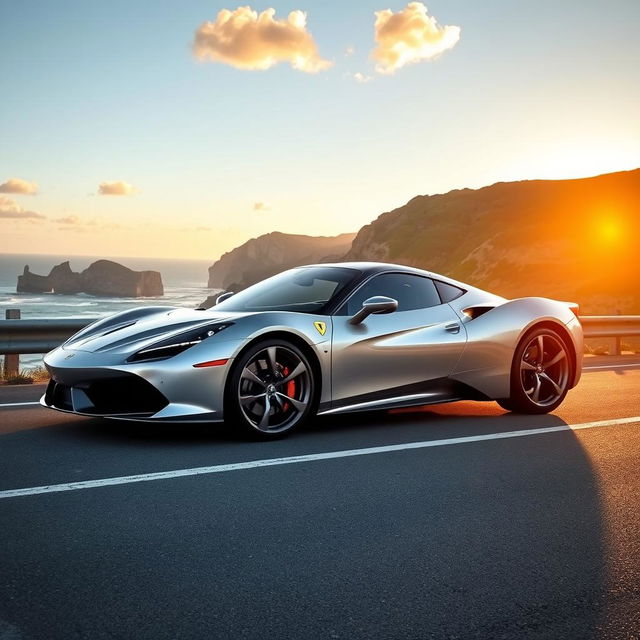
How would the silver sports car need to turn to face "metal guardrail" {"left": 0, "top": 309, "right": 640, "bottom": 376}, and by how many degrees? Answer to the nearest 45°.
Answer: approximately 90° to its right

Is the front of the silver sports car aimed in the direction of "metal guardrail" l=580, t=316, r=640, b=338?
no

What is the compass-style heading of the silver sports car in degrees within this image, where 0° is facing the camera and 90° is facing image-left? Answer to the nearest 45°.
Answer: approximately 45°
